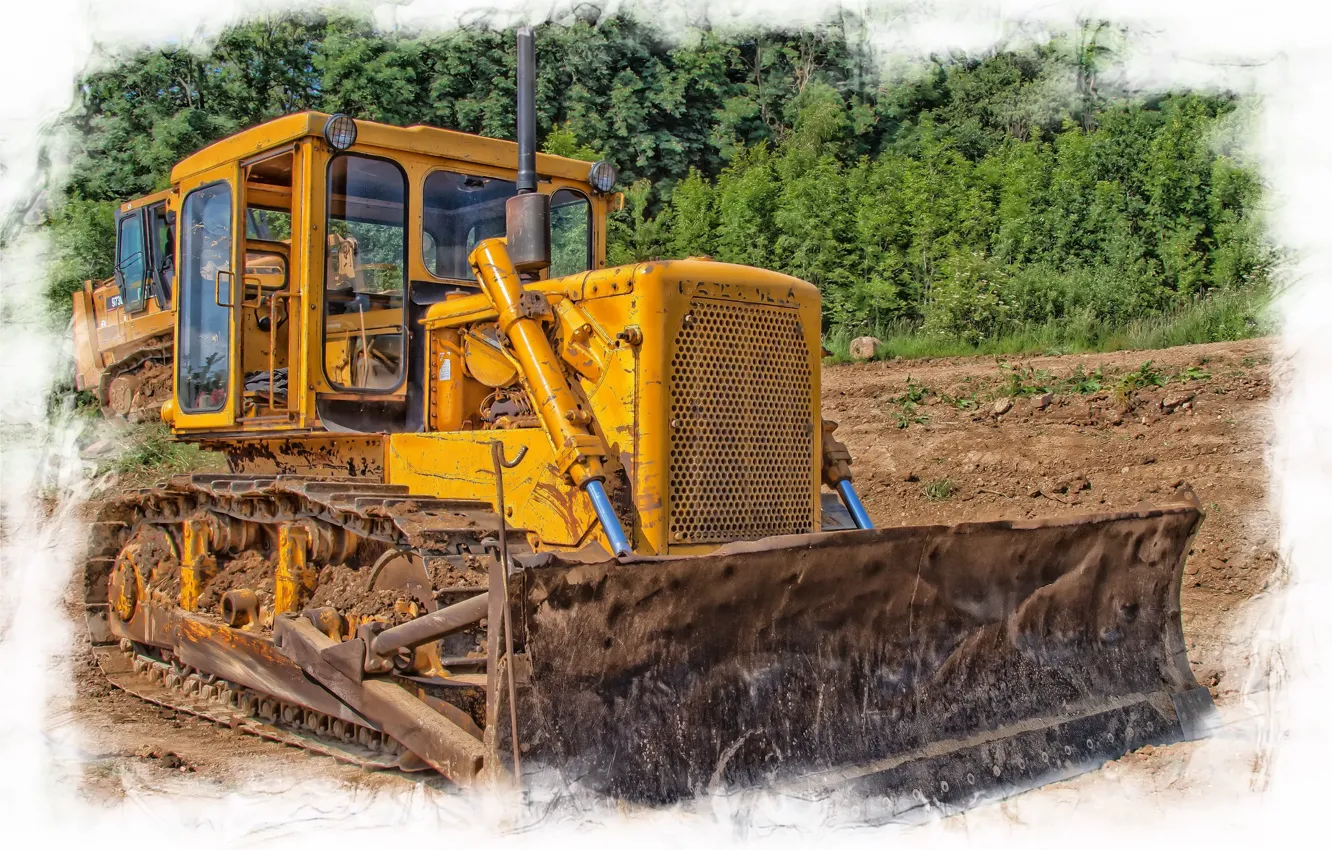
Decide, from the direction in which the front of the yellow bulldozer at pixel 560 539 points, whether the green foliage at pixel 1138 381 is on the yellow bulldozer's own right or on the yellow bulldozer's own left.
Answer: on the yellow bulldozer's own left

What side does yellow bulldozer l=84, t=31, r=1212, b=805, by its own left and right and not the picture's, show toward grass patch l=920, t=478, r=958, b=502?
left

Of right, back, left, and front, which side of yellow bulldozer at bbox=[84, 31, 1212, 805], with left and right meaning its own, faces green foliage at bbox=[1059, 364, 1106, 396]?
left

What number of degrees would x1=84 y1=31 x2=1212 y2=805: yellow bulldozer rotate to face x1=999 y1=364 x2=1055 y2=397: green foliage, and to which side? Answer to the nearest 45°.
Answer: approximately 90° to its left

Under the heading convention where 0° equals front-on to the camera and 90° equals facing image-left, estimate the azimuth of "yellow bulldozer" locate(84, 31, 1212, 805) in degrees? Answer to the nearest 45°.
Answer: approximately 315°
